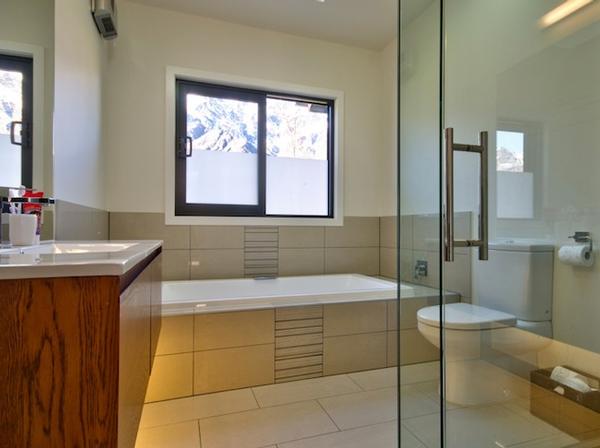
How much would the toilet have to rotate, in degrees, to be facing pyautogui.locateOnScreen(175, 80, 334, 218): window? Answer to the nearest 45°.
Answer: approximately 45° to its right

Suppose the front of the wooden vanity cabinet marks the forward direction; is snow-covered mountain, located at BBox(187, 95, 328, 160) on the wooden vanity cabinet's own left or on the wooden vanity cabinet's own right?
on the wooden vanity cabinet's own left

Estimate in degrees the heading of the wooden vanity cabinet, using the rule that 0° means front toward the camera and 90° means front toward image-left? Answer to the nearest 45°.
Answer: approximately 270°

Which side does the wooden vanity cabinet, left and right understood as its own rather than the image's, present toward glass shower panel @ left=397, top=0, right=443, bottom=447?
front

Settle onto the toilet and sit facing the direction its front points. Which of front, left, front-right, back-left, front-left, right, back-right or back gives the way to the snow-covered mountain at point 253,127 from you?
front-right

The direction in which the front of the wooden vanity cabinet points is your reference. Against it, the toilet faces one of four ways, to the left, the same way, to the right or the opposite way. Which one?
the opposite way

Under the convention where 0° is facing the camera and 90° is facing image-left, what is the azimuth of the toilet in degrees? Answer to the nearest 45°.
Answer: approximately 45°

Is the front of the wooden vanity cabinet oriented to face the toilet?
yes

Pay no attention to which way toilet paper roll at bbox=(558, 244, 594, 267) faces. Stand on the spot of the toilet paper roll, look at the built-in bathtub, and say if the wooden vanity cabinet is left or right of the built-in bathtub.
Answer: left

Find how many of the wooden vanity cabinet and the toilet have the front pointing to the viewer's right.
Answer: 1

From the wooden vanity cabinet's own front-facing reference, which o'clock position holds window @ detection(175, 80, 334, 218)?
The window is roughly at 10 o'clock from the wooden vanity cabinet.
